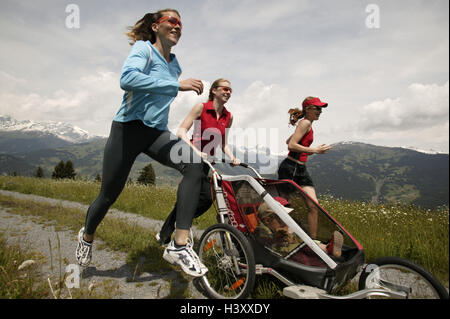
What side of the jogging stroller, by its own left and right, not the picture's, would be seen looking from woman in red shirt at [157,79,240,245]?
back

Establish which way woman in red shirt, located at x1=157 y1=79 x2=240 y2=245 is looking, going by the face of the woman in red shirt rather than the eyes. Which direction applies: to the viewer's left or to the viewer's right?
to the viewer's right

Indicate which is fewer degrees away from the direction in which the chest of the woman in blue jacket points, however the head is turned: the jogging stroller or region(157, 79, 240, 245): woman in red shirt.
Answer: the jogging stroller

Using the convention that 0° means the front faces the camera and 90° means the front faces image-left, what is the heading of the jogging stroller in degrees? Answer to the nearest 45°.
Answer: approximately 315°

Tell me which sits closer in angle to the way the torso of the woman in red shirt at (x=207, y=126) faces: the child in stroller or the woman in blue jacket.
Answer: the child in stroller

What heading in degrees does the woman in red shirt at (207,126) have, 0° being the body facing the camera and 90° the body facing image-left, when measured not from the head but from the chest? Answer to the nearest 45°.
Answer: approximately 315°
